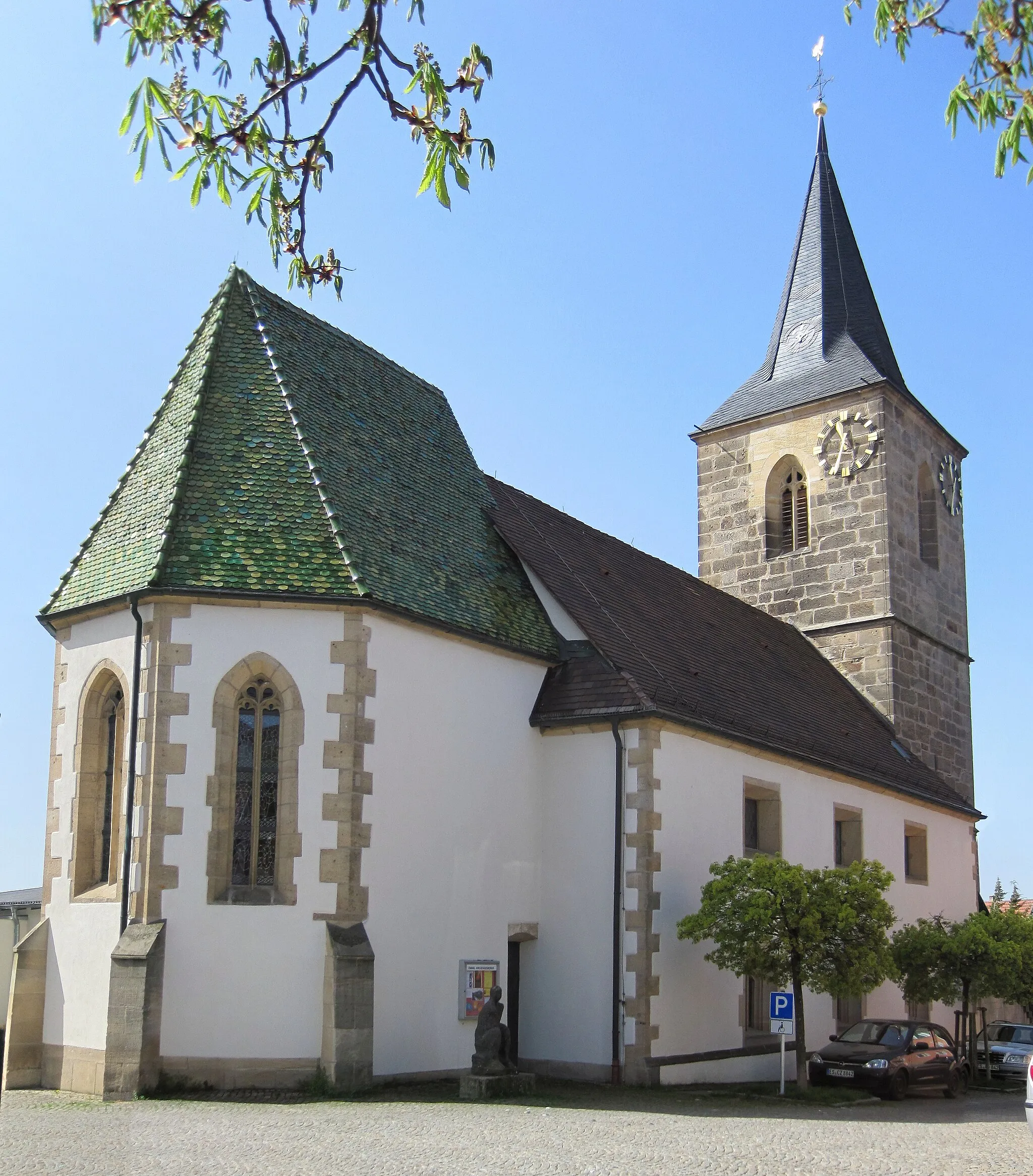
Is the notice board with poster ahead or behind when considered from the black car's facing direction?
ahead

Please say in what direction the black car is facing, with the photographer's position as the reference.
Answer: facing the viewer and to the left of the viewer

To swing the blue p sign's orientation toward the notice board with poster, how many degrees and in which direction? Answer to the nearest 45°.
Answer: approximately 90° to its right

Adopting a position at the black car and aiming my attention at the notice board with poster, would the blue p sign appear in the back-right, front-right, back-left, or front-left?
front-left

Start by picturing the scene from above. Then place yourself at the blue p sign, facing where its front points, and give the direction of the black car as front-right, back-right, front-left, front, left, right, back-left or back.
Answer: back-left

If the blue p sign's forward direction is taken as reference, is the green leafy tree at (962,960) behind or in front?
behind

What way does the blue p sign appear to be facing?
toward the camera

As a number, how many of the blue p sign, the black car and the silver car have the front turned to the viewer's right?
0

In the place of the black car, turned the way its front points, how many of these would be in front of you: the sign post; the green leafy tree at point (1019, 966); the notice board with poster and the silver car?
2
